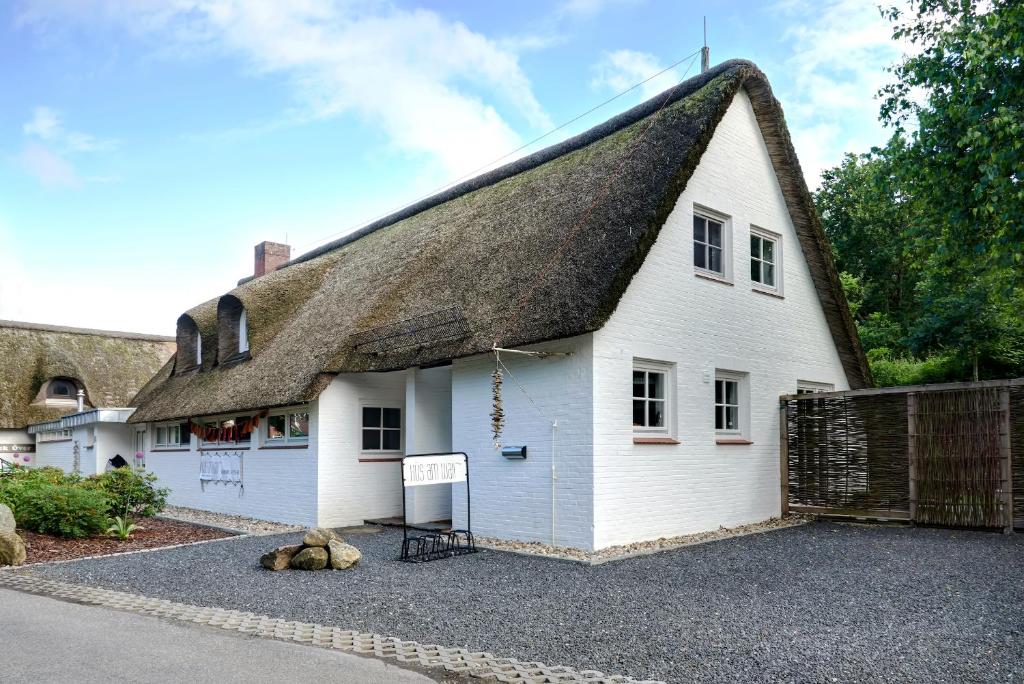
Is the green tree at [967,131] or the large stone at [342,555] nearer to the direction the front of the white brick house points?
the large stone

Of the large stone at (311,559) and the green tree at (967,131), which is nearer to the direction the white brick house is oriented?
the large stone

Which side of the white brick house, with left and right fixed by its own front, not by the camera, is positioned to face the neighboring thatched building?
right

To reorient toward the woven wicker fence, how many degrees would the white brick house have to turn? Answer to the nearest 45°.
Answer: approximately 135° to its left

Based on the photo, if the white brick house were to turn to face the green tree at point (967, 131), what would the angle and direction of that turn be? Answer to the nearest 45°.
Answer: approximately 135° to its left

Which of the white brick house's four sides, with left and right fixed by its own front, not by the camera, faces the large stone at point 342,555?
front

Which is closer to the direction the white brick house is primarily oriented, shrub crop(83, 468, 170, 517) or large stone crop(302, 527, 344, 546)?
the large stone

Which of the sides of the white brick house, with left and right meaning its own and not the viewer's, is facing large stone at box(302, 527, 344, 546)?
front

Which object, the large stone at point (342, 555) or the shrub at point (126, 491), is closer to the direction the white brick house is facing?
the large stone
